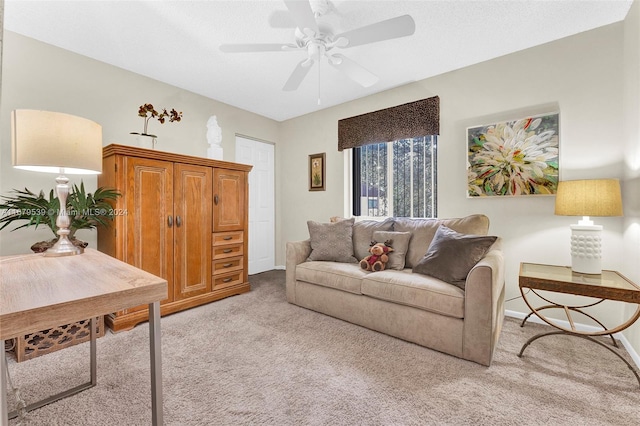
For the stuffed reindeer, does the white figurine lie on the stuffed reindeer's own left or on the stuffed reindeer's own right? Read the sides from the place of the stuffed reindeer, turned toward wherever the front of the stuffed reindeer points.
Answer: on the stuffed reindeer's own right

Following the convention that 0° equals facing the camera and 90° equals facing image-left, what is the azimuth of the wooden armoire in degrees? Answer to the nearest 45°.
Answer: approximately 315°

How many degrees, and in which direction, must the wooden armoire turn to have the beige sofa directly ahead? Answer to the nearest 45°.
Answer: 0° — it already faces it

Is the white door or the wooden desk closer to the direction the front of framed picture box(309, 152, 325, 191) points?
the wooden desk

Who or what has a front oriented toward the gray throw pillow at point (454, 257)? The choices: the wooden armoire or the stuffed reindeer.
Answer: the wooden armoire

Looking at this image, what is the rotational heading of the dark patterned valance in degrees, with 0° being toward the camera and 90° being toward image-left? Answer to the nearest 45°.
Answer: approximately 45°

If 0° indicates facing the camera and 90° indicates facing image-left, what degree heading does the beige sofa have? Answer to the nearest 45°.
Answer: approximately 45°

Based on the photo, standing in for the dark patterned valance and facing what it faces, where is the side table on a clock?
The side table is roughly at 9 o'clock from the dark patterned valance.

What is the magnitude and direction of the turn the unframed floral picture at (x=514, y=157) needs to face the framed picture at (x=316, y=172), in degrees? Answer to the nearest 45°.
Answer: approximately 45° to its right

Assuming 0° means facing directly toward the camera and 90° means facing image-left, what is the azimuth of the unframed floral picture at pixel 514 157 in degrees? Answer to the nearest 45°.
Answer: approximately 45°

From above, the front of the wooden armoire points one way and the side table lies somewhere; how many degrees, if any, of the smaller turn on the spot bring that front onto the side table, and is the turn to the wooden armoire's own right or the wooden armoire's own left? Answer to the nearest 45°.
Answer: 0° — it already faces it
